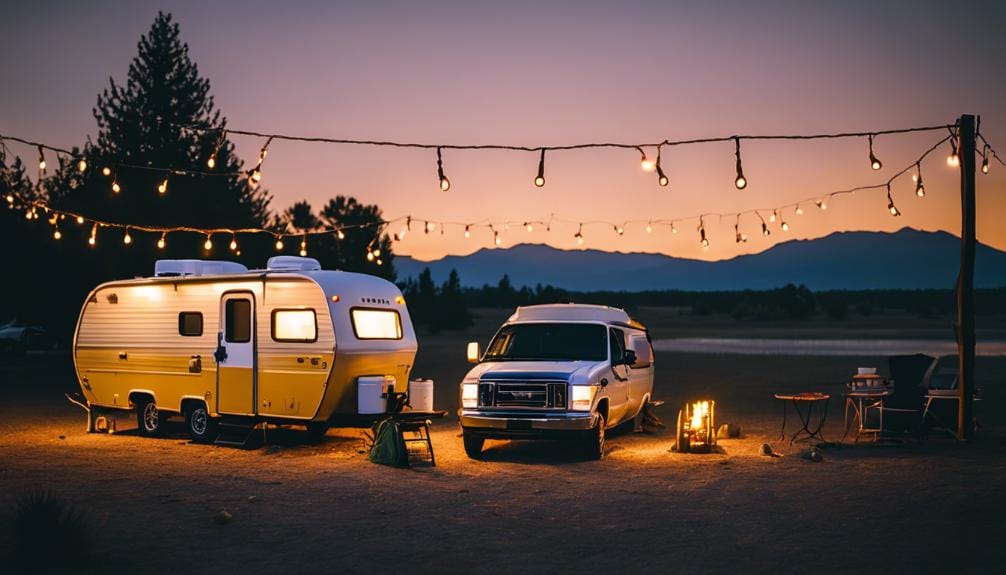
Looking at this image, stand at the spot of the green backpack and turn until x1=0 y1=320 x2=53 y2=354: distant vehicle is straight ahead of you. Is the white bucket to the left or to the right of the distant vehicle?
right

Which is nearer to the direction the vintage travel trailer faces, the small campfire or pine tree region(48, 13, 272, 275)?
the small campfire

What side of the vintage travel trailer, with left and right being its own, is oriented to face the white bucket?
front

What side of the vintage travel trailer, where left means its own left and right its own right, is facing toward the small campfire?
front

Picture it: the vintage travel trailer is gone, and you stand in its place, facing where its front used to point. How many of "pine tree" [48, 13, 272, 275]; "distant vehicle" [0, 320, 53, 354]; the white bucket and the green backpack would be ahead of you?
2

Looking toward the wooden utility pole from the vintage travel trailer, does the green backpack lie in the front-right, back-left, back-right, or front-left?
front-right

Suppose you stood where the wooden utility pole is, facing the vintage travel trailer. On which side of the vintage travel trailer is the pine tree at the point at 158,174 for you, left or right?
right

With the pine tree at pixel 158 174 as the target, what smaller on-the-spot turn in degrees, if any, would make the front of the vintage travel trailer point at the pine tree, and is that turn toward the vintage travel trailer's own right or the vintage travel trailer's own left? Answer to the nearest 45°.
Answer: approximately 135° to the vintage travel trailer's own left
